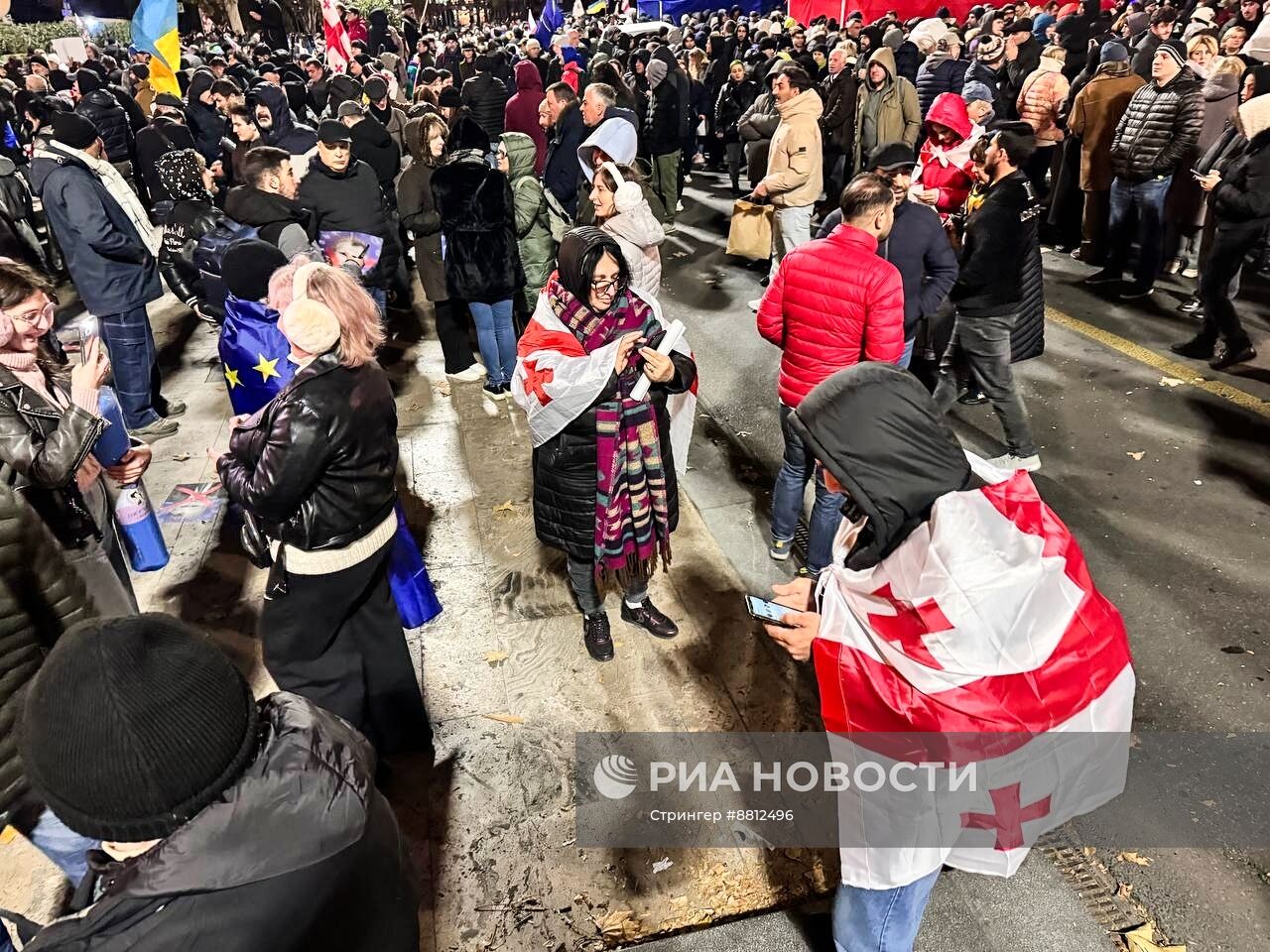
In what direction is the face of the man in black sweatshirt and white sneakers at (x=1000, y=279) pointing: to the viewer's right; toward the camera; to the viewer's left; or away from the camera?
to the viewer's left

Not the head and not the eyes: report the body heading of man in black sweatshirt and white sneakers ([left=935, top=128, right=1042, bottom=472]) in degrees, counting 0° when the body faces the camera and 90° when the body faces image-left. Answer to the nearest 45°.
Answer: approximately 90°

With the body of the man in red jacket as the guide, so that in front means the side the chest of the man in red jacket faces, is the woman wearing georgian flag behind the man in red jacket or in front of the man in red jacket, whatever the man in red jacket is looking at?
behind

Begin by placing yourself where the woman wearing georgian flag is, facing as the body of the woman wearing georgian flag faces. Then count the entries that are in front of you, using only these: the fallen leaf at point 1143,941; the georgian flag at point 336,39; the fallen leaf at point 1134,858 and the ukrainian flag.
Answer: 2

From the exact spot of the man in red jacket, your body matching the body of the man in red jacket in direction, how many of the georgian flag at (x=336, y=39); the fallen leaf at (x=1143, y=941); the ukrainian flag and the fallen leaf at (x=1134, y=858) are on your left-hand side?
2

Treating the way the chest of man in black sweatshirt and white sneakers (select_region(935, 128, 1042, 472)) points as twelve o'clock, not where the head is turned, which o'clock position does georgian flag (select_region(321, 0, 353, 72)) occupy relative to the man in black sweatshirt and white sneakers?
The georgian flag is roughly at 1 o'clock from the man in black sweatshirt and white sneakers.

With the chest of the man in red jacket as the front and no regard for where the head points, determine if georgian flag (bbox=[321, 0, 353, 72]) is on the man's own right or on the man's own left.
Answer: on the man's own left

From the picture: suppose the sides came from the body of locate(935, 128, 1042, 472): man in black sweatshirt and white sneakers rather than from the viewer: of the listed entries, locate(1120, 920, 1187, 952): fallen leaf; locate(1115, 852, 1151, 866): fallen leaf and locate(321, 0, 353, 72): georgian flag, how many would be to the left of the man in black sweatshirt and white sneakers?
2
